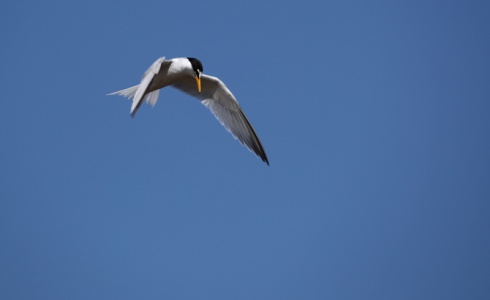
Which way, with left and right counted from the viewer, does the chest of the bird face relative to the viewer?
facing the viewer and to the right of the viewer
